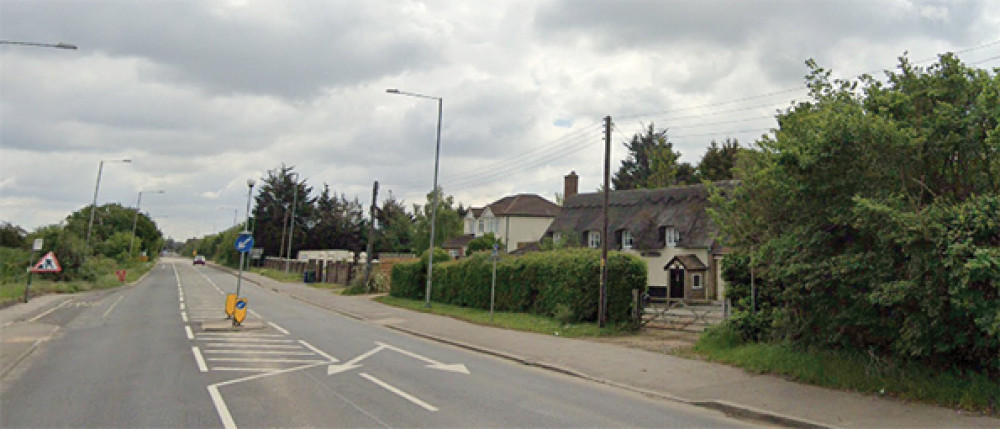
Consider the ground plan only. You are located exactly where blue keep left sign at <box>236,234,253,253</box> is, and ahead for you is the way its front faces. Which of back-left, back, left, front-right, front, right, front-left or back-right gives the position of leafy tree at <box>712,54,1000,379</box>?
front-left

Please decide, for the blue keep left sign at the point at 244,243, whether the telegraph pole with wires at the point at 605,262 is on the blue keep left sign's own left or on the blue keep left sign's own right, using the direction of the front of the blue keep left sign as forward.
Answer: on the blue keep left sign's own left

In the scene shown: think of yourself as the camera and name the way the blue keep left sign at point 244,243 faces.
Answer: facing the viewer

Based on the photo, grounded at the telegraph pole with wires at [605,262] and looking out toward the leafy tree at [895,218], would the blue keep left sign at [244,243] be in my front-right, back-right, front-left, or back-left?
back-right

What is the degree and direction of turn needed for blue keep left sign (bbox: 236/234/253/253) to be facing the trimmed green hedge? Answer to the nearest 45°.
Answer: approximately 90° to its left

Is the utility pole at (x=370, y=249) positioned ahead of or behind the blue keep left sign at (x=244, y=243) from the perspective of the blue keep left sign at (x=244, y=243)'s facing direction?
behind

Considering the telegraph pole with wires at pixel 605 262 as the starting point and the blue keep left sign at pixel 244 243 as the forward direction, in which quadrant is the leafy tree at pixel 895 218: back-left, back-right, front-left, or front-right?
back-left

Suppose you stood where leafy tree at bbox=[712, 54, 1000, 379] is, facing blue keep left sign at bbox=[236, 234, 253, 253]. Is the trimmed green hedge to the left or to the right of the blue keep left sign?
right

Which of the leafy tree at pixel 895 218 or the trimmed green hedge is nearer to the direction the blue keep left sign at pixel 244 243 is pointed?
the leafy tree

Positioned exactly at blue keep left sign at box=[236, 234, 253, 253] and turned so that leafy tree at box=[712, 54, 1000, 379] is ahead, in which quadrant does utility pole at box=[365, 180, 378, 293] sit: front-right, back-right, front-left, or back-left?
back-left

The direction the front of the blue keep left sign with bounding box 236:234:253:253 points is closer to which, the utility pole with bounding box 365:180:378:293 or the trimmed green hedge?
the trimmed green hedge

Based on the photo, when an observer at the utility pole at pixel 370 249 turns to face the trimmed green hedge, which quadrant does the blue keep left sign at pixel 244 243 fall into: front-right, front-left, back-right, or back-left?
front-right
